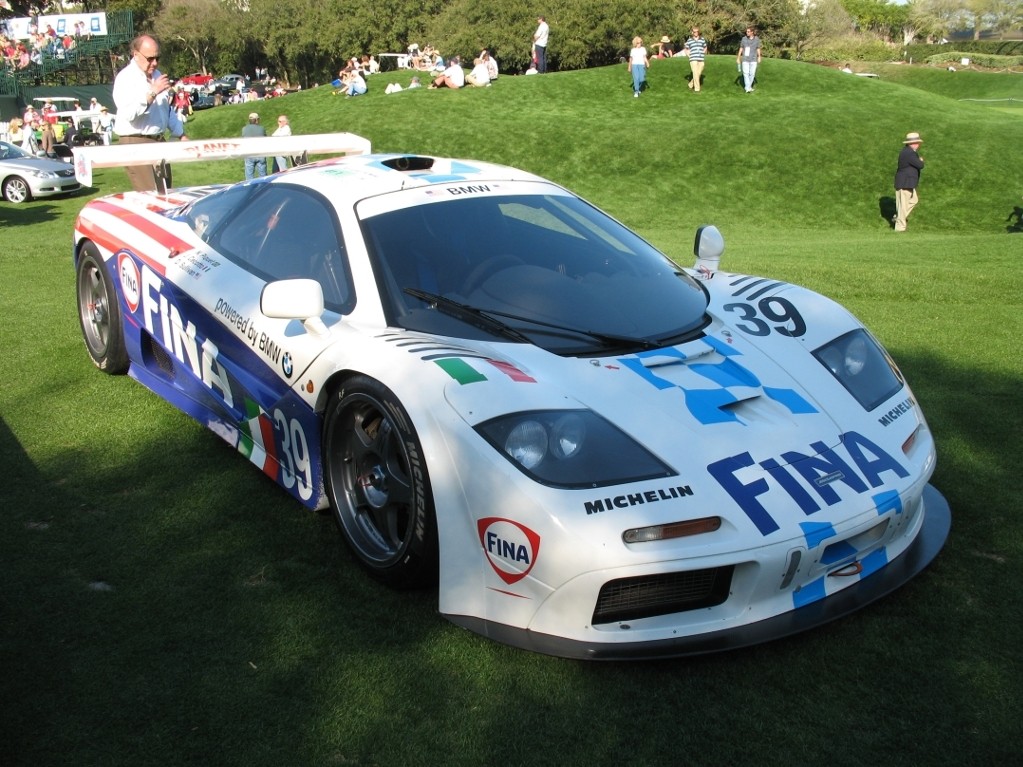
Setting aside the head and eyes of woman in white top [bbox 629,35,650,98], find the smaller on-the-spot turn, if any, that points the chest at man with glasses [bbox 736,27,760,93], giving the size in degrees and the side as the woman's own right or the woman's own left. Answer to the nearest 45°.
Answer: approximately 90° to the woman's own left

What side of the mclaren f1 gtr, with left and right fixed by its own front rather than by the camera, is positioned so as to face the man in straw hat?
left

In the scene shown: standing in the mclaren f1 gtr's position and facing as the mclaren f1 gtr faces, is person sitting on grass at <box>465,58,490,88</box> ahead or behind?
behind

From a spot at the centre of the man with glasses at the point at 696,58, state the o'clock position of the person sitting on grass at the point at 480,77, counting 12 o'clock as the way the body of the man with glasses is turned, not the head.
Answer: The person sitting on grass is roughly at 3 o'clock from the man with glasses.

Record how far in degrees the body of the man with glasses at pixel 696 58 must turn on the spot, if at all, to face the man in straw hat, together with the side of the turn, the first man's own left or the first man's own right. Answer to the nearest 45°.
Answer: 0° — they already face them

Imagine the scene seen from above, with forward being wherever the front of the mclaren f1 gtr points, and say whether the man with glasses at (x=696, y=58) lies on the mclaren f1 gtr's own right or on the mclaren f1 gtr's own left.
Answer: on the mclaren f1 gtr's own left

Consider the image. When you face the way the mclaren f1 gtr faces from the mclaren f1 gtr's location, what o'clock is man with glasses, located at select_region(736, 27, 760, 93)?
The man with glasses is roughly at 8 o'clock from the mclaren f1 gtr.

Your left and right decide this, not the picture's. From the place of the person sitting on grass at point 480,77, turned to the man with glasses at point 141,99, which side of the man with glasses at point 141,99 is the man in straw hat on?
left

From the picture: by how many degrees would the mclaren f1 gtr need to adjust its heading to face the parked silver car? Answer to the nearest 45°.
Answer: approximately 180°

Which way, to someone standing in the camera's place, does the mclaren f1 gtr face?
facing the viewer and to the right of the viewer

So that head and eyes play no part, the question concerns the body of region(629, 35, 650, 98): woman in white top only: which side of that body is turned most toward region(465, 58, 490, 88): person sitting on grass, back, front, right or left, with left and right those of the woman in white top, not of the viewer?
right

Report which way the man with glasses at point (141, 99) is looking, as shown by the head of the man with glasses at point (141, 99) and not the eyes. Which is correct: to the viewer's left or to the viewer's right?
to the viewer's right

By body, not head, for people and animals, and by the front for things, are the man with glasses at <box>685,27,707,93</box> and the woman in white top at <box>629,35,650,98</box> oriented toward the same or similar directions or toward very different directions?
same or similar directions

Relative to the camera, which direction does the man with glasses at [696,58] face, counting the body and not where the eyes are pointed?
toward the camera

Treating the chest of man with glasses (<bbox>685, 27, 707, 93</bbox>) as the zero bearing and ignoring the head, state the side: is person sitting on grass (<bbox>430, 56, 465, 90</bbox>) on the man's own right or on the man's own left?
on the man's own right

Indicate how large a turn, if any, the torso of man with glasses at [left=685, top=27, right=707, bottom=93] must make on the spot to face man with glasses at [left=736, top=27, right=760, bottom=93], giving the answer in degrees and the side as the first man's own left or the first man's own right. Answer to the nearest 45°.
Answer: approximately 90° to the first man's own left

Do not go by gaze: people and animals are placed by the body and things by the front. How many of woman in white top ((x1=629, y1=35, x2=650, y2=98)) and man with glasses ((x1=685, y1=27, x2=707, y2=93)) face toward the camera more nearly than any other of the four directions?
2

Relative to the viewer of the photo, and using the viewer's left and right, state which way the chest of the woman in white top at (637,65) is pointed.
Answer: facing the viewer

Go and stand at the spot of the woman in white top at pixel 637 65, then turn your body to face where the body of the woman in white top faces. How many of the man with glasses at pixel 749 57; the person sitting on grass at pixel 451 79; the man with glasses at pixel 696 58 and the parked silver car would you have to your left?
2
